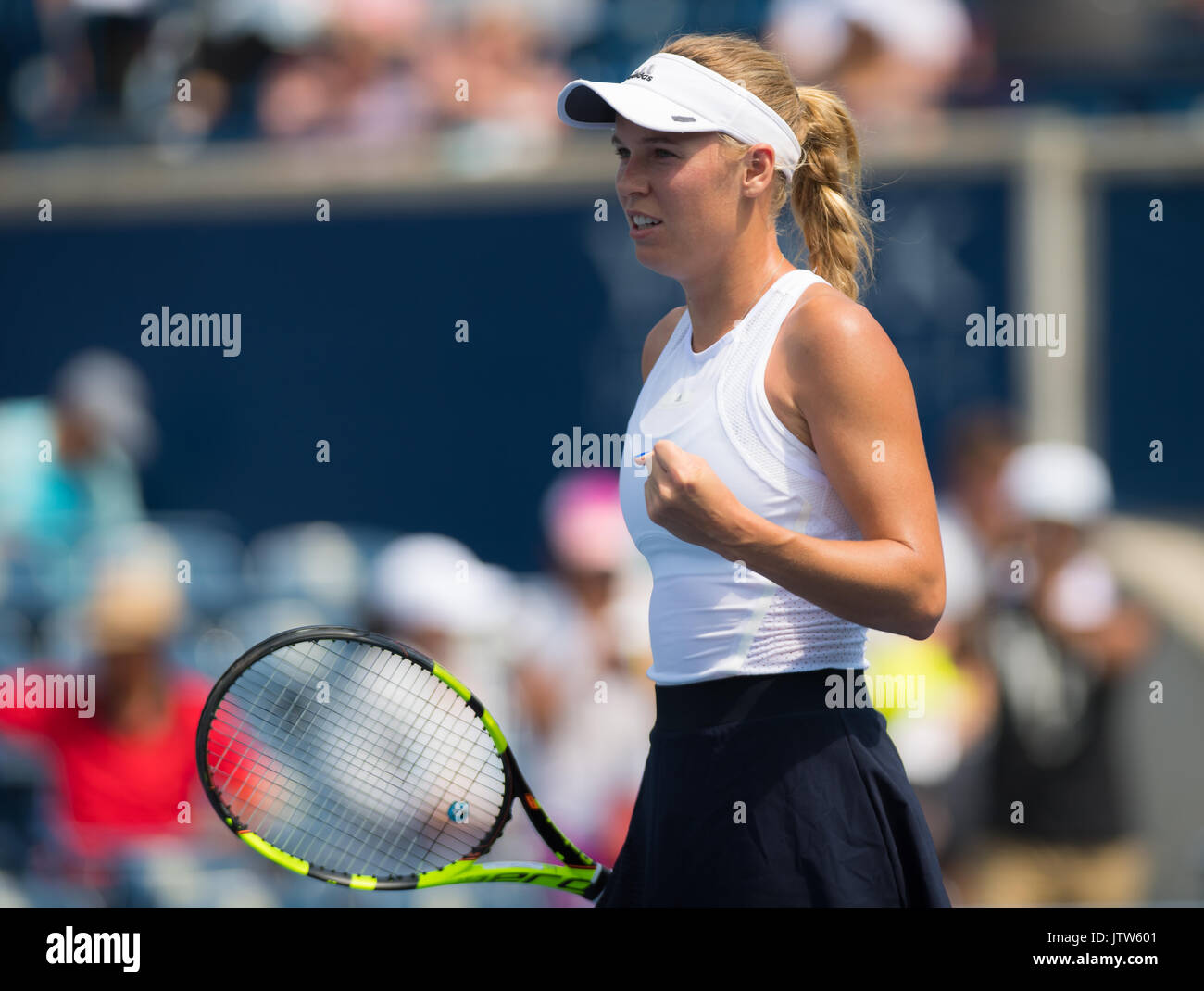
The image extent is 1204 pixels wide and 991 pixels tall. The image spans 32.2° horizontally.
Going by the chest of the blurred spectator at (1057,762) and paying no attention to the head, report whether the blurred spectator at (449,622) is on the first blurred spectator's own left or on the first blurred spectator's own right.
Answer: on the first blurred spectator's own right

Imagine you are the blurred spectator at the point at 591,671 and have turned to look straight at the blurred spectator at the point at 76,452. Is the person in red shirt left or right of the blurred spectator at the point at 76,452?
left

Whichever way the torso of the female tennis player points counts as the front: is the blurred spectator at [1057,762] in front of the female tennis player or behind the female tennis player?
behind

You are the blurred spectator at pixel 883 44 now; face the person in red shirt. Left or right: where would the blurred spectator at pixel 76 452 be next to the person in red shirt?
right

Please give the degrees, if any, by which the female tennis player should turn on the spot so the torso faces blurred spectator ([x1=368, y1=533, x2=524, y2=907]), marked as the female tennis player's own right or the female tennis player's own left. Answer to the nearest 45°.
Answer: approximately 135° to the female tennis player's own right

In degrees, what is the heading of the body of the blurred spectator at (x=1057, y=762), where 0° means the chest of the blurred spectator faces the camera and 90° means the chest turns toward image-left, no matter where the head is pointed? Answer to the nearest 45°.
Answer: approximately 0°

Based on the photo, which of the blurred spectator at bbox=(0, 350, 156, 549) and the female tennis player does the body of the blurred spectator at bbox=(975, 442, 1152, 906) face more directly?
the female tennis player

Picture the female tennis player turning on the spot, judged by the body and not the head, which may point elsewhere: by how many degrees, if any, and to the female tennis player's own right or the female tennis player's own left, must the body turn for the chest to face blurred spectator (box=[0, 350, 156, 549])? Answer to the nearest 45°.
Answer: approximately 90° to the female tennis player's own right

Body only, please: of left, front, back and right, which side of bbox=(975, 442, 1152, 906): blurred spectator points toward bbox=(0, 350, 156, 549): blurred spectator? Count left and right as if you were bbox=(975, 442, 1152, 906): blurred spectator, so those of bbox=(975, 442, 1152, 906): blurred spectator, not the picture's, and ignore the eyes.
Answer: right

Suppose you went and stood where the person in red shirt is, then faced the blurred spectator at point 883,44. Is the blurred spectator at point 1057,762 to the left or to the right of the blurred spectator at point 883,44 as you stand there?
right
